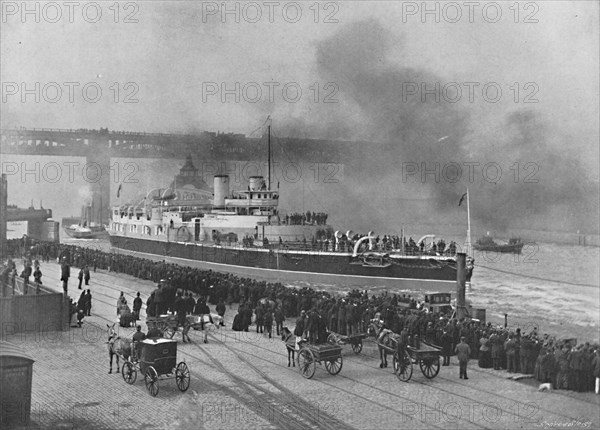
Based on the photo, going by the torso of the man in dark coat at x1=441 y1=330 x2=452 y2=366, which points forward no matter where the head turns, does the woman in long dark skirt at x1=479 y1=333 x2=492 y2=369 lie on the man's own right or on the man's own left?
on the man's own right

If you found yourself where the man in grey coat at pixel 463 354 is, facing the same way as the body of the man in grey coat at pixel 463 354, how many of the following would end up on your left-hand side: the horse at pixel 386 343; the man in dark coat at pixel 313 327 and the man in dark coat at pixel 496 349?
2

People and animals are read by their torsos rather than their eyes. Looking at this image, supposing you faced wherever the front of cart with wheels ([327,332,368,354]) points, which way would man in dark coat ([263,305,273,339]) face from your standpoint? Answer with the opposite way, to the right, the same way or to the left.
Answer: to the right

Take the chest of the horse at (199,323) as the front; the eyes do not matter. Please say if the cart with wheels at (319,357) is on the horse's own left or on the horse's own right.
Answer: on the horse's own right

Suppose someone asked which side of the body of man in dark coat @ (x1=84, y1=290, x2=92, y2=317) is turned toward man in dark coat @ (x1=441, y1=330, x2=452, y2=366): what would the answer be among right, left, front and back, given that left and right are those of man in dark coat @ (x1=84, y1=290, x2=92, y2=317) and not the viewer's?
right

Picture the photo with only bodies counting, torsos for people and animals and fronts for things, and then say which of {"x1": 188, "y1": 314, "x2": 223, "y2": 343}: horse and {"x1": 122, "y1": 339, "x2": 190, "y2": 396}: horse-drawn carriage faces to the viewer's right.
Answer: the horse

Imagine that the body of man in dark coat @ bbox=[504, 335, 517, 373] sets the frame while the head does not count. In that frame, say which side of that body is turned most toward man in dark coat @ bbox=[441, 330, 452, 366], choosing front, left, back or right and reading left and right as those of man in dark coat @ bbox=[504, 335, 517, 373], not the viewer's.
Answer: left

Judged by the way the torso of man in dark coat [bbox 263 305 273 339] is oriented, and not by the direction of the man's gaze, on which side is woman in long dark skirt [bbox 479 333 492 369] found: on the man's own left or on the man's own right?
on the man's own right

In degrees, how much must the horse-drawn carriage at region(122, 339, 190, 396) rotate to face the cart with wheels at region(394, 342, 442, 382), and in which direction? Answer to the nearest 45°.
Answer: approximately 135° to its right

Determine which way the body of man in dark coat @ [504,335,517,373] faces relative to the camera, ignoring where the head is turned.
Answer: away from the camera

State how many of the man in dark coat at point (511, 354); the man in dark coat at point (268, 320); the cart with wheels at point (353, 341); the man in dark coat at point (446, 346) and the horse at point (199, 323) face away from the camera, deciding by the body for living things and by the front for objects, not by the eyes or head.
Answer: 3

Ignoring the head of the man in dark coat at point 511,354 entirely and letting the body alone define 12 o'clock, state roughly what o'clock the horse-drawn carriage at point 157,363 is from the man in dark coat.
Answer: The horse-drawn carriage is roughly at 8 o'clock from the man in dark coat.

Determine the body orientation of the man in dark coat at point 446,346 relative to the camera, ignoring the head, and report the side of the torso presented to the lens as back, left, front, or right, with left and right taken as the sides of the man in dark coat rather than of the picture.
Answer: back

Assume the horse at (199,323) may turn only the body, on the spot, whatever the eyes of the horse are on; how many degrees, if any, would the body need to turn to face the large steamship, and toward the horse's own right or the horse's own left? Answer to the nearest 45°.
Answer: approximately 90° to the horse's own left

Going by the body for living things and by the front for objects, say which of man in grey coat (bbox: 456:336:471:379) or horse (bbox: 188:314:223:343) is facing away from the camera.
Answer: the man in grey coat

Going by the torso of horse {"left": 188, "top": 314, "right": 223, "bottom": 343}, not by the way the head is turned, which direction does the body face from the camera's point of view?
to the viewer's right

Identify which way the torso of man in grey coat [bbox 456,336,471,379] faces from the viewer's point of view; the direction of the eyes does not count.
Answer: away from the camera

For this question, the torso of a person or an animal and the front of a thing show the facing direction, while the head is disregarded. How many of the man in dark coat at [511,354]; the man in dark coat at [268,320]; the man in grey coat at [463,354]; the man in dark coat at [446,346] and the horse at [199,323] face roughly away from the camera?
4

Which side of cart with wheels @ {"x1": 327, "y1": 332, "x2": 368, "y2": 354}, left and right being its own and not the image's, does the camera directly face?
left
